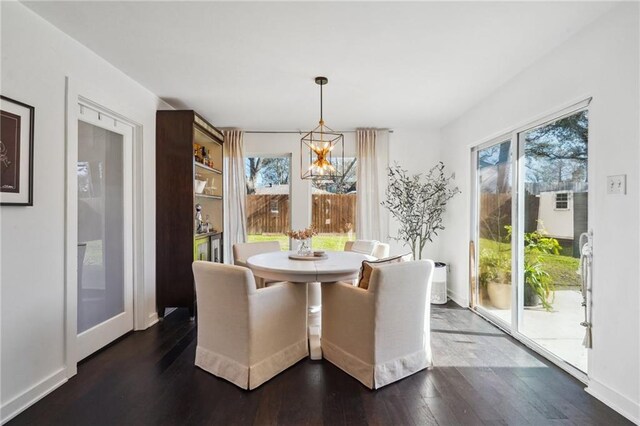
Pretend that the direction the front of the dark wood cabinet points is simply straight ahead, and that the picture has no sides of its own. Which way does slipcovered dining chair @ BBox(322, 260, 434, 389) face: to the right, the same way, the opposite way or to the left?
to the left

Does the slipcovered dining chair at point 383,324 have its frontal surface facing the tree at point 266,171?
yes

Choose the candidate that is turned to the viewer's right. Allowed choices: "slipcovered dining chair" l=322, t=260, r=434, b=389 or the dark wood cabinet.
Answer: the dark wood cabinet

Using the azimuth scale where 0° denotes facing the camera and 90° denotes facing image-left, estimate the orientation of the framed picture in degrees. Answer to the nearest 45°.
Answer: approximately 315°

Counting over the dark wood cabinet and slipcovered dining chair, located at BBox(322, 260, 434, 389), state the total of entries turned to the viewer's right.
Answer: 1

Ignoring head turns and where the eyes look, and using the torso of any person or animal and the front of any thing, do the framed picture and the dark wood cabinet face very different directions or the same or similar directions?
same or similar directions

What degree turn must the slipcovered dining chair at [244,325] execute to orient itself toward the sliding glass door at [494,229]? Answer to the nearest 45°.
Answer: approximately 45° to its right

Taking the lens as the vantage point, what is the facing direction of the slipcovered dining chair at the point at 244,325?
facing away from the viewer and to the right of the viewer

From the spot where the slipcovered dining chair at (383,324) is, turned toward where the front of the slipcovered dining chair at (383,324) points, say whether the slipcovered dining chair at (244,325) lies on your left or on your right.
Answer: on your left

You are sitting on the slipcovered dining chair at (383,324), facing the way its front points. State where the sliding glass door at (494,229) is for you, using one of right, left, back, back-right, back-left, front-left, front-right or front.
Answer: right

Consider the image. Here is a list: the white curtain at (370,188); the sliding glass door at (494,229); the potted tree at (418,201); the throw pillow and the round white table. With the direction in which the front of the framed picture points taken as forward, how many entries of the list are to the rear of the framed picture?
0

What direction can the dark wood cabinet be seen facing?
to the viewer's right

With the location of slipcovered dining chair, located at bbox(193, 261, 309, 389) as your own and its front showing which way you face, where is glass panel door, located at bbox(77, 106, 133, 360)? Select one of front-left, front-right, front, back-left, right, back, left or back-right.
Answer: left
